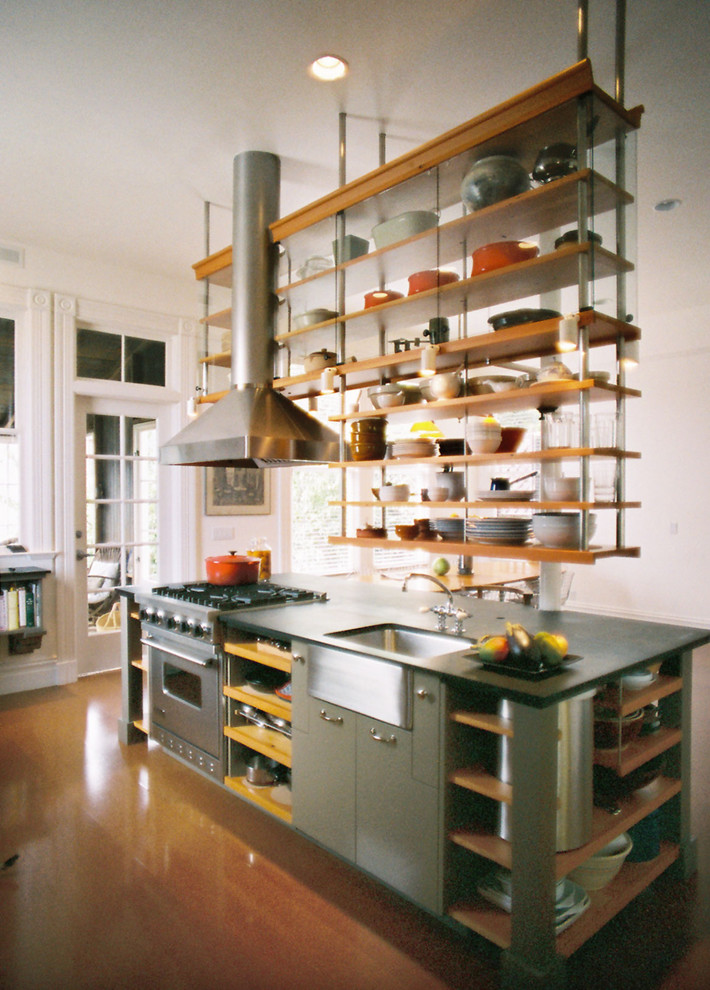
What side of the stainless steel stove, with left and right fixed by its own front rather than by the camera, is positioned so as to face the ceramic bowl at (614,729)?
left

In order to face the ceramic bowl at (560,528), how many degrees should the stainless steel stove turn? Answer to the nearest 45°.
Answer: approximately 90° to its left

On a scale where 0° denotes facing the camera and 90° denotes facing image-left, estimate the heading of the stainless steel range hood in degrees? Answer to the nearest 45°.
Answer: approximately 45°

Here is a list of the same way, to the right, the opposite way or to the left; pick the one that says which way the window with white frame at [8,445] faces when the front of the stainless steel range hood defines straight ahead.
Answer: to the left

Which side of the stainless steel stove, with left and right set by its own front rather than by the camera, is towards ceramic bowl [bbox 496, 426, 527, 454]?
left

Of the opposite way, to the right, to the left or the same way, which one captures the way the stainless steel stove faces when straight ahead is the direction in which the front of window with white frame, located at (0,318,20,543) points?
to the right

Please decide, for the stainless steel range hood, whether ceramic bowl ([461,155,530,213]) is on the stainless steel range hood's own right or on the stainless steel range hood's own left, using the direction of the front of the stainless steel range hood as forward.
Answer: on the stainless steel range hood's own left
